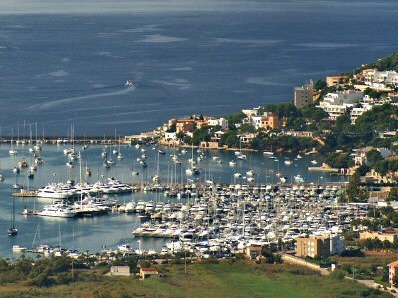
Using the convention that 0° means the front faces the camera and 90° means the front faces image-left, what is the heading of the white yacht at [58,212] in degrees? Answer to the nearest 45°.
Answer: approximately 90°

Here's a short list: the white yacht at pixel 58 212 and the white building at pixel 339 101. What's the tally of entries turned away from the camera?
0

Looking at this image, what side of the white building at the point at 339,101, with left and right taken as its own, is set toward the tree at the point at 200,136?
right

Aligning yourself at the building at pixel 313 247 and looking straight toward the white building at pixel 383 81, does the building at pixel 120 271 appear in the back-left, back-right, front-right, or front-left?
back-left

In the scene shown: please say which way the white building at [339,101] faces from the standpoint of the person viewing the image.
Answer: facing the viewer and to the left of the viewer

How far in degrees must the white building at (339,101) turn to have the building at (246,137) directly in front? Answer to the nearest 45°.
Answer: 0° — it already faces it

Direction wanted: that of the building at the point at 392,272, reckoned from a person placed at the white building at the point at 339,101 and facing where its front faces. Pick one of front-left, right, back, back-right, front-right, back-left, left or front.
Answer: front-left

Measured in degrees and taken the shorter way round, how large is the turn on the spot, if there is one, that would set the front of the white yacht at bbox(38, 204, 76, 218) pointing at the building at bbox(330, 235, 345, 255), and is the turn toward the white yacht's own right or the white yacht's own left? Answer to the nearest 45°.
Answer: approximately 135° to the white yacht's own left
